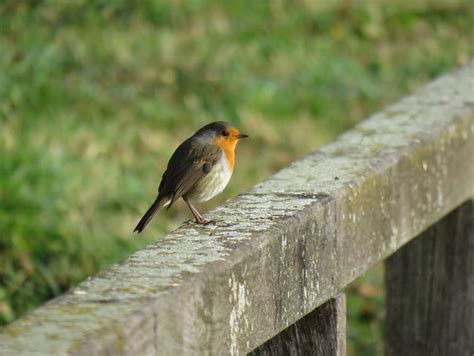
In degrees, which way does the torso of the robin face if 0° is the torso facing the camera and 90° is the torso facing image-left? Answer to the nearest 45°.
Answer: approximately 270°
